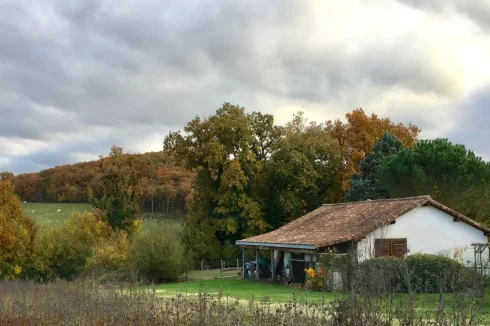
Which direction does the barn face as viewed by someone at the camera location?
facing the viewer and to the left of the viewer

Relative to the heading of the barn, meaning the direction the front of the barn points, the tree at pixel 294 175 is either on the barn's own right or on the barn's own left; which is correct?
on the barn's own right

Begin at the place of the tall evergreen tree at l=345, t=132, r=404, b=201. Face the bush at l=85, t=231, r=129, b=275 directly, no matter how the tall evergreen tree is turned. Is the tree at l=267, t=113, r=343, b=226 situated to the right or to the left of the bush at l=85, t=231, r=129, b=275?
right

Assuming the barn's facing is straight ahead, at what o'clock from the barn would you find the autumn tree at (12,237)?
The autumn tree is roughly at 2 o'clock from the barn.

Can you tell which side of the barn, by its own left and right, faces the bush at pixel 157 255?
right

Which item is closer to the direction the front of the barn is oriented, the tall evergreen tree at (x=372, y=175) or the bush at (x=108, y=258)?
the bush

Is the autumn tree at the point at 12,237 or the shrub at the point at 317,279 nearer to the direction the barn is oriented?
the shrub

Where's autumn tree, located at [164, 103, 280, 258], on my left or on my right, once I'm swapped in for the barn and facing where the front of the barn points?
on my right

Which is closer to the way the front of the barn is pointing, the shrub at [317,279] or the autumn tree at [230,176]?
the shrub

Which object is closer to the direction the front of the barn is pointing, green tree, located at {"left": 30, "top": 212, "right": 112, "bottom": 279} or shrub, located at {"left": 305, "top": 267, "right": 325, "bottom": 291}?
the shrub

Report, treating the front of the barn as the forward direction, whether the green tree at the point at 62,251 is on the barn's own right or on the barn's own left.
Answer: on the barn's own right

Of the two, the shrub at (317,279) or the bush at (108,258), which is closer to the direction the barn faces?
the shrub

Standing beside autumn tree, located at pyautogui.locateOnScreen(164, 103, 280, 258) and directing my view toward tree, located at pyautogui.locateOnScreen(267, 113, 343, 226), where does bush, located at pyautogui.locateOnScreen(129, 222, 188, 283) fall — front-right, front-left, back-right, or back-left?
back-right

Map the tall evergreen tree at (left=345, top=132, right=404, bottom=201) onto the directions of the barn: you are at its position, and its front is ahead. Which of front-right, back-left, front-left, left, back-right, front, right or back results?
back-right
